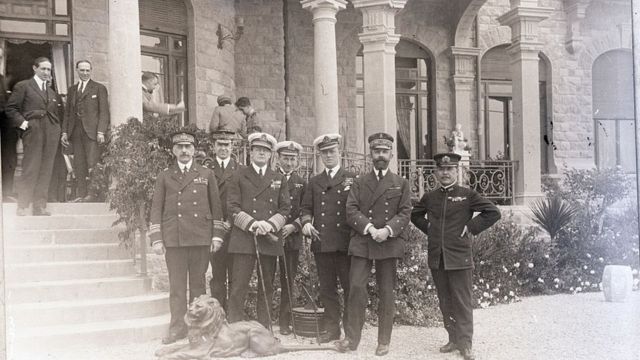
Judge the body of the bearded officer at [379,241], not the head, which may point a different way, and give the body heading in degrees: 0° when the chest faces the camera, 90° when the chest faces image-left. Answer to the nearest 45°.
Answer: approximately 0°

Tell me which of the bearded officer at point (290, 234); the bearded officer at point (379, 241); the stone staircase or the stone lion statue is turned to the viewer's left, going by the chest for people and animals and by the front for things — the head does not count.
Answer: the stone lion statue

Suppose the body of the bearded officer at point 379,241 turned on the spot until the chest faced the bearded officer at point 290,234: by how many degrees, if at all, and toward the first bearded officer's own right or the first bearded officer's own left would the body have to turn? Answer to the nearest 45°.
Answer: approximately 135° to the first bearded officer's own right

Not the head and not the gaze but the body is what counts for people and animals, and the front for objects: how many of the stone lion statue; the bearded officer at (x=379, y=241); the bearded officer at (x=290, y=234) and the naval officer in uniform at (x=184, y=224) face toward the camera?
3

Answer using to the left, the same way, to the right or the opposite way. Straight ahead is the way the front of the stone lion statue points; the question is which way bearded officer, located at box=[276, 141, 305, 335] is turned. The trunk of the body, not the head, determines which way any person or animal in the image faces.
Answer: to the left

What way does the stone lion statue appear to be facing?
to the viewer's left

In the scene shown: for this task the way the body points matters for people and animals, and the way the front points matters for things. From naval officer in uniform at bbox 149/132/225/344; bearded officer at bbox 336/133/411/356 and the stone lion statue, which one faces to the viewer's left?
the stone lion statue
